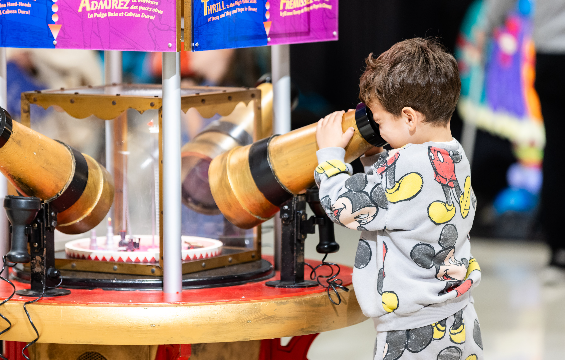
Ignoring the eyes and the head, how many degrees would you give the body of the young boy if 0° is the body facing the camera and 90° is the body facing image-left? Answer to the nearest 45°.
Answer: approximately 135°

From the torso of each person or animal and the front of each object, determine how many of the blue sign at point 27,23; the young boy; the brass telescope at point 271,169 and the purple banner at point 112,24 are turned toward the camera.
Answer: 2

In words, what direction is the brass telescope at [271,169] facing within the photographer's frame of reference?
facing away from the viewer and to the left of the viewer

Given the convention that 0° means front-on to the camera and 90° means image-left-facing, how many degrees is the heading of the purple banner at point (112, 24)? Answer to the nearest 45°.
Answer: approximately 0°

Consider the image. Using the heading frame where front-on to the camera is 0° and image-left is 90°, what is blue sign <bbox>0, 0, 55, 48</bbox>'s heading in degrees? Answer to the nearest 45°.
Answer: approximately 0°
